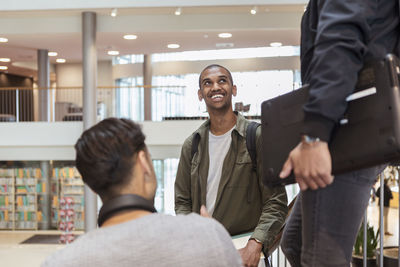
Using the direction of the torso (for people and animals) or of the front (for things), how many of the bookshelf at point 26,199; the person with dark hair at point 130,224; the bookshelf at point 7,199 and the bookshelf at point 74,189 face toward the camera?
3

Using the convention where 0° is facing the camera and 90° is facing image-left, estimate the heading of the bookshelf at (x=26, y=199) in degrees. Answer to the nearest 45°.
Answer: approximately 0°

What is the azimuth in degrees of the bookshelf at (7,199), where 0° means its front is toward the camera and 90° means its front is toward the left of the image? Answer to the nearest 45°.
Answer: approximately 0°

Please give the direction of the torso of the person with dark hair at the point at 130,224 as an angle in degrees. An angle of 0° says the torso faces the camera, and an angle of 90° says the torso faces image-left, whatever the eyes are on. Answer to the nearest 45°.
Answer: approximately 225°
